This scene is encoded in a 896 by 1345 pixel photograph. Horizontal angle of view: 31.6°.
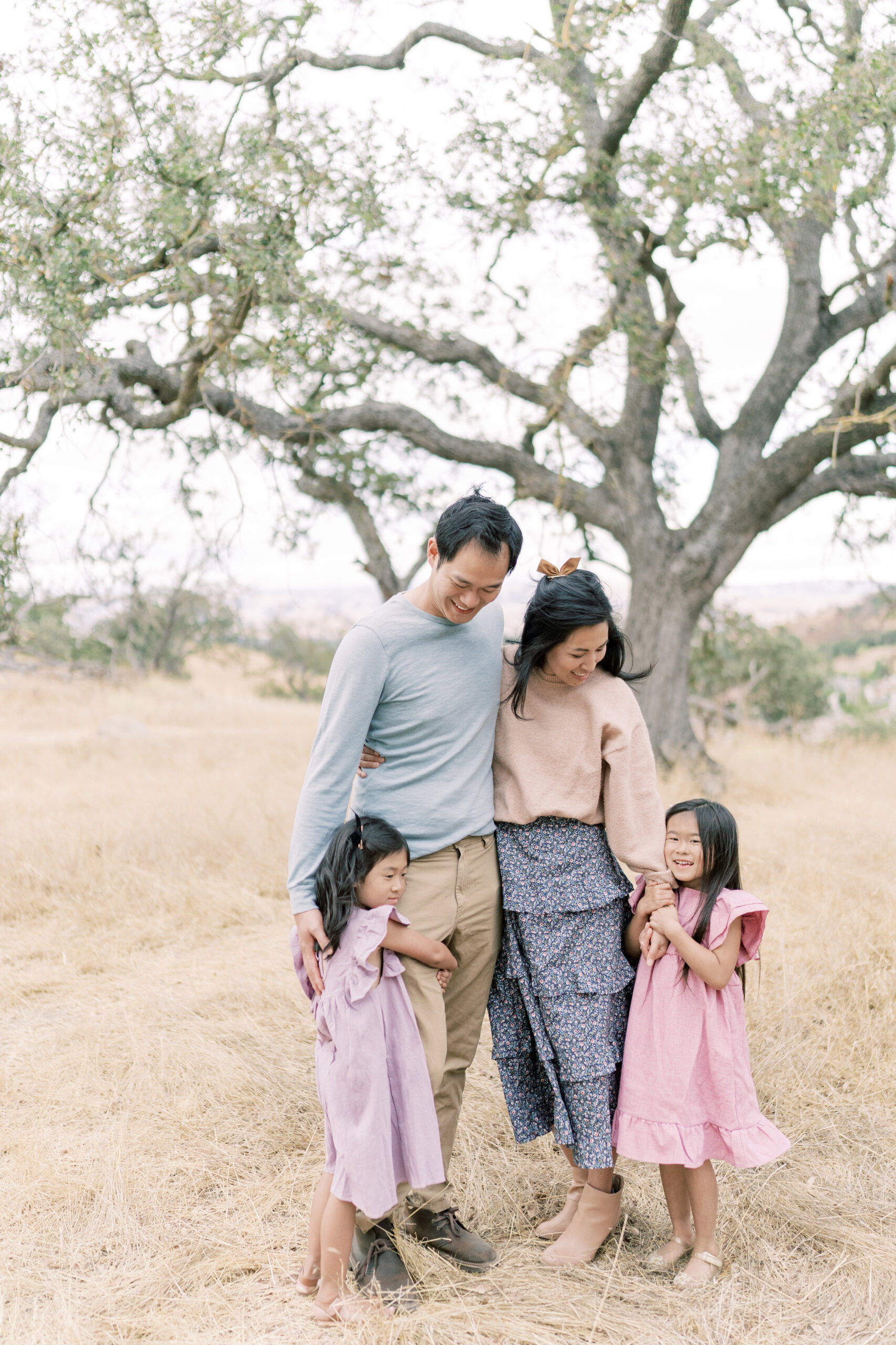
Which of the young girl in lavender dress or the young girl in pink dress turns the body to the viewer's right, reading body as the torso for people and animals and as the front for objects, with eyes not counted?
the young girl in lavender dress

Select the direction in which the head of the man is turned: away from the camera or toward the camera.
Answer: toward the camera

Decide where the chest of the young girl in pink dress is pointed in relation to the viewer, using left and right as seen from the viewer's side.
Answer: facing the viewer and to the left of the viewer

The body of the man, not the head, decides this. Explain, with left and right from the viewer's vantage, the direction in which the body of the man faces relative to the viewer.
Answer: facing the viewer and to the right of the viewer

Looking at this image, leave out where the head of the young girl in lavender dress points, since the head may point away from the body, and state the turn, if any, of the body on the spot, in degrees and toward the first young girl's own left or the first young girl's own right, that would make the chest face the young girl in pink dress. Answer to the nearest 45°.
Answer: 0° — they already face them

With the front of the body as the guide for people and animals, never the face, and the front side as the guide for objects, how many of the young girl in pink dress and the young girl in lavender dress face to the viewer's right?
1

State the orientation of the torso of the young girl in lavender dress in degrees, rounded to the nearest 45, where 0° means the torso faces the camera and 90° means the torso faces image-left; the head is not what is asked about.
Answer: approximately 270°
